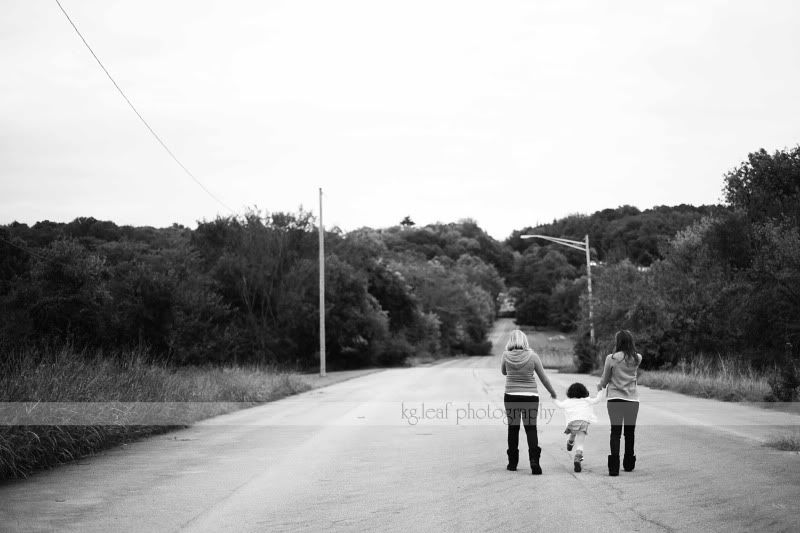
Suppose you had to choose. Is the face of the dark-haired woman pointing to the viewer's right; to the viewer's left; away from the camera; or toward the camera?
away from the camera

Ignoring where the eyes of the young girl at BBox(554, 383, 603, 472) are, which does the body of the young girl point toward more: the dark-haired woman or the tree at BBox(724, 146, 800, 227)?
the tree

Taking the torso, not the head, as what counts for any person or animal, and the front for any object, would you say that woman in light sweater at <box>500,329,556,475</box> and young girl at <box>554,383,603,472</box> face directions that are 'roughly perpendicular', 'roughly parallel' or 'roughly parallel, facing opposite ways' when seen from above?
roughly parallel

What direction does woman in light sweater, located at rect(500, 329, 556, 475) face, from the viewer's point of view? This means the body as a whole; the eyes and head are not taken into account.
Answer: away from the camera

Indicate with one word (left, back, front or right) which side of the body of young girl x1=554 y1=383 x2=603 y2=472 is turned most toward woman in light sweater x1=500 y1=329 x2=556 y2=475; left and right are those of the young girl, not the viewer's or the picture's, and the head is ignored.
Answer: left

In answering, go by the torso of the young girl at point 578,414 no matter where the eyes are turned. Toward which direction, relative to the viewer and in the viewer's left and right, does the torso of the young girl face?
facing away from the viewer

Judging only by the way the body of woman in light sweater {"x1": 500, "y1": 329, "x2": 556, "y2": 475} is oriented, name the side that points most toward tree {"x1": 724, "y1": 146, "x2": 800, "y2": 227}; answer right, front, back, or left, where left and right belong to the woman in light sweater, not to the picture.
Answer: front

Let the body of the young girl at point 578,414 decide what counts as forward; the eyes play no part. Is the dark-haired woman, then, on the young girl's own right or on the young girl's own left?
on the young girl's own right

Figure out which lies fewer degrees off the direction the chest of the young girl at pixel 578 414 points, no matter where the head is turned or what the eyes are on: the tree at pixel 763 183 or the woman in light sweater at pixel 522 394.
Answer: the tree

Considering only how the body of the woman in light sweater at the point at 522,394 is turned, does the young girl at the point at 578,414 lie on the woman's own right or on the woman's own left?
on the woman's own right

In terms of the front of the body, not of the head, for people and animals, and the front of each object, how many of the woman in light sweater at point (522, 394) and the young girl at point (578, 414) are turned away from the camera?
2

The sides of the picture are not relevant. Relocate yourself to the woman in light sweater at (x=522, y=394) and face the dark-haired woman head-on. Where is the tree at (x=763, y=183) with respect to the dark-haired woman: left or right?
left
